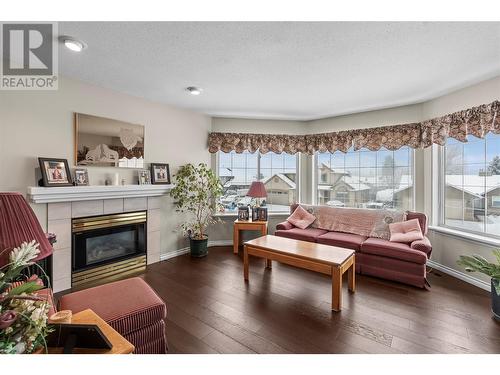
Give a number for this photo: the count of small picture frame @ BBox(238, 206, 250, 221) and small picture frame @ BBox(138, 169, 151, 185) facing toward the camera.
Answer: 2

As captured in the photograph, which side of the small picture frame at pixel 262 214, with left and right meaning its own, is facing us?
front

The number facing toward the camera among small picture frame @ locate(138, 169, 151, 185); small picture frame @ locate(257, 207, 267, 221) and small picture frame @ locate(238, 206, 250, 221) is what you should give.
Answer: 3

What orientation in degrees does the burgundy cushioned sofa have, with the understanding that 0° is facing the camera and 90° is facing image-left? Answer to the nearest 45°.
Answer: approximately 45°

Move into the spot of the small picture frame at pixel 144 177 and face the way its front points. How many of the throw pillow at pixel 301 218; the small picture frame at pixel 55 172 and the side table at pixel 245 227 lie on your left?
2

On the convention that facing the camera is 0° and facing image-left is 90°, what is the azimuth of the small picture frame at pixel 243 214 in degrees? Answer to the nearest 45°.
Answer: approximately 0°

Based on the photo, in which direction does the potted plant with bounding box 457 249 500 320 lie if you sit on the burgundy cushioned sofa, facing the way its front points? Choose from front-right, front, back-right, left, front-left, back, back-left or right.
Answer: left

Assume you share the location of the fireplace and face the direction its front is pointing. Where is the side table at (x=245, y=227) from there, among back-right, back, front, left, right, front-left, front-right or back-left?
front-left

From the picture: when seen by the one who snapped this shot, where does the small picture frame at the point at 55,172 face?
facing the viewer and to the right of the viewer

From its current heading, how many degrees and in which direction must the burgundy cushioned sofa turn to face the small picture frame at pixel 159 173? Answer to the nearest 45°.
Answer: approximately 45° to its right
